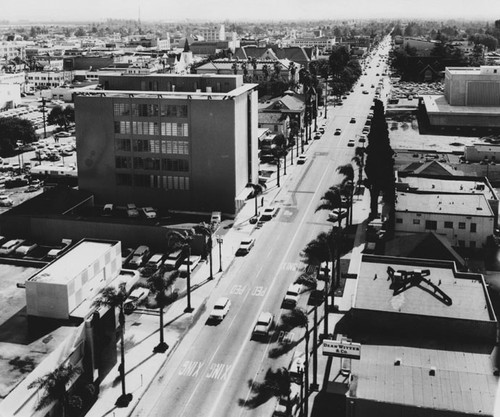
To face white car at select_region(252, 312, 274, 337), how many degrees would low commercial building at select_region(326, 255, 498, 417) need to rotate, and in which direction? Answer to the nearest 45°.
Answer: approximately 45° to its right

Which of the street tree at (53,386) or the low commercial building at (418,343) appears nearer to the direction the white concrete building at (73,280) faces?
the low commercial building

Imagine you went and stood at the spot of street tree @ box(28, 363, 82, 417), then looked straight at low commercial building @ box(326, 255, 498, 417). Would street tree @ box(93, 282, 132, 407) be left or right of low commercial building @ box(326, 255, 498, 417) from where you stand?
left

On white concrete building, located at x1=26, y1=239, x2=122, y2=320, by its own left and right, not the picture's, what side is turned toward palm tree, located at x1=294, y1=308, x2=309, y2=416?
front

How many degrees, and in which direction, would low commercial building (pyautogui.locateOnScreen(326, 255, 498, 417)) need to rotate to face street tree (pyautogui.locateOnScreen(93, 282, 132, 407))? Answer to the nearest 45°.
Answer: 0° — it already faces it

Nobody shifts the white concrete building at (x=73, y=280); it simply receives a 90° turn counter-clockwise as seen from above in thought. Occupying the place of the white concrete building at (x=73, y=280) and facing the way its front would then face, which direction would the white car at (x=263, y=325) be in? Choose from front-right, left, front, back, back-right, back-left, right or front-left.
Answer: front-right

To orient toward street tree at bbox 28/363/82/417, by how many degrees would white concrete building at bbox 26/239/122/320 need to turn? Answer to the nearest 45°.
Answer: approximately 45° to its right

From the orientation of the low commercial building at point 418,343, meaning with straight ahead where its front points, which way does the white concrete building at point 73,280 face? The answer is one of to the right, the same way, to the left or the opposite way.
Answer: the opposite way

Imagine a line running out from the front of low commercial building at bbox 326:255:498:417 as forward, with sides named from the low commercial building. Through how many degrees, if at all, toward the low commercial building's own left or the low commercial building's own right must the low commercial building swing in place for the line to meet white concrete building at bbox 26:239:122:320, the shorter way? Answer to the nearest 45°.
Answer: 0° — it already faces it

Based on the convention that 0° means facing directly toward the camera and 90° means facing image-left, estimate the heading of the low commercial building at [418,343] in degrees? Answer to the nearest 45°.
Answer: approximately 90°

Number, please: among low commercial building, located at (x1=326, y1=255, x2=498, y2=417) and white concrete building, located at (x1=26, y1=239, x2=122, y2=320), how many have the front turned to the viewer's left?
1

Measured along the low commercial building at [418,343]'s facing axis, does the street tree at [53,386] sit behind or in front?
in front

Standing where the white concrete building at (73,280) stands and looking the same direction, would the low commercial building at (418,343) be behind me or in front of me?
in front

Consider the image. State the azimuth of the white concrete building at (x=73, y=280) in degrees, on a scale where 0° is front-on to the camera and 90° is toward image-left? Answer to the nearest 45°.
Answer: approximately 315°
